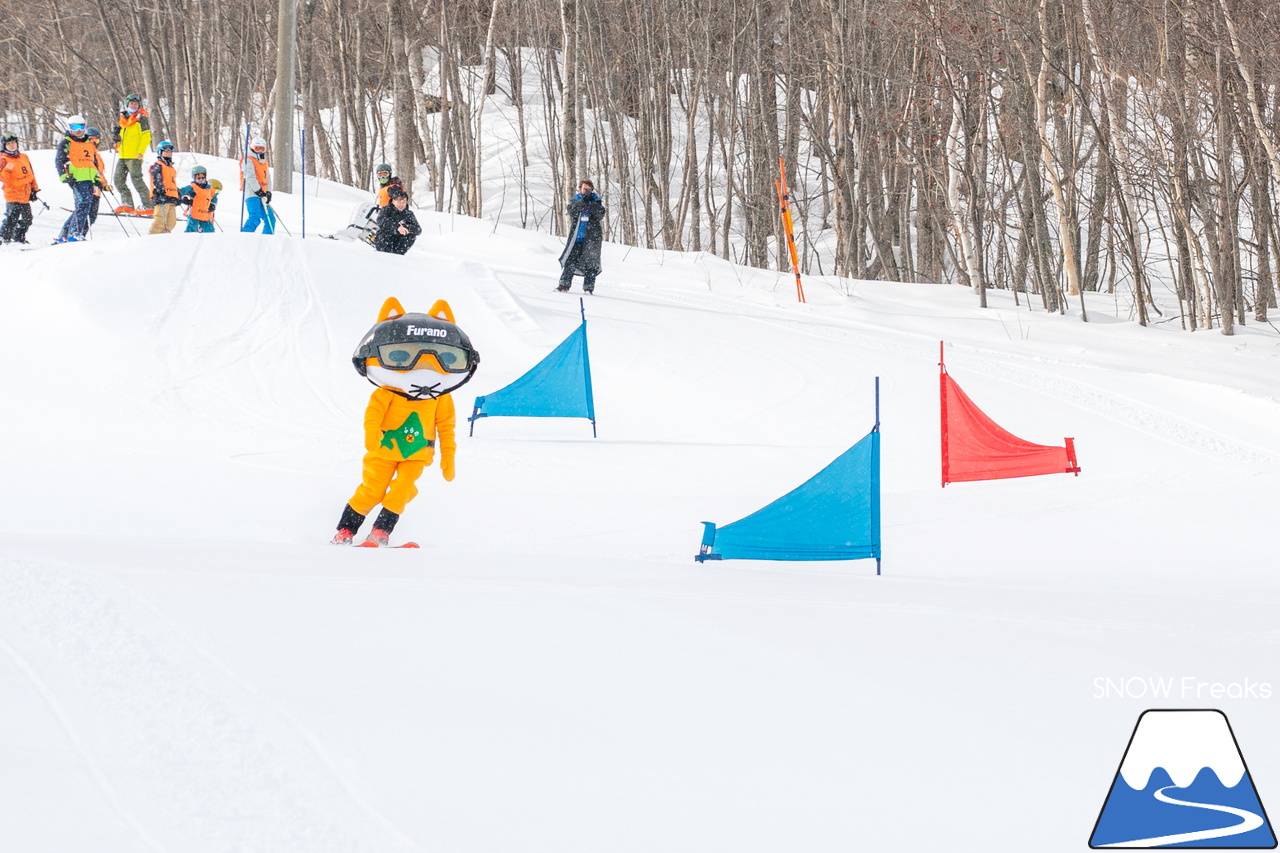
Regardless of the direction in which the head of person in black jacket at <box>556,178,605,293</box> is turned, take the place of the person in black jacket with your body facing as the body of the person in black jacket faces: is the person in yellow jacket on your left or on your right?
on your right

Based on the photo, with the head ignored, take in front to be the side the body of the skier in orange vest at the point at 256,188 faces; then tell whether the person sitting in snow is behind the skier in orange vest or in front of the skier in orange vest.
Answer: in front

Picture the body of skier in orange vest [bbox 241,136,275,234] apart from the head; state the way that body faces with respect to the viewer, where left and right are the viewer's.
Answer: facing the viewer and to the right of the viewer

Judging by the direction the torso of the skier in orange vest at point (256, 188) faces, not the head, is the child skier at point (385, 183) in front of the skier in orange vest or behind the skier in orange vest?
in front

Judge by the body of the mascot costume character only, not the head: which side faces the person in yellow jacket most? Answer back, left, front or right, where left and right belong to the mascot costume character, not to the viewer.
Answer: back

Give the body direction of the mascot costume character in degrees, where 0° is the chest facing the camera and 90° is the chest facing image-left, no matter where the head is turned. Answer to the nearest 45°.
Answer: approximately 0°

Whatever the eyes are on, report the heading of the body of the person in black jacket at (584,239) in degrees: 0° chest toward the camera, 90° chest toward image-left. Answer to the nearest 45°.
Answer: approximately 0°

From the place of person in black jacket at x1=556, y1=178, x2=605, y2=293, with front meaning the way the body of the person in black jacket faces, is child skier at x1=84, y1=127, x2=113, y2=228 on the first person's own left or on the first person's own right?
on the first person's own right

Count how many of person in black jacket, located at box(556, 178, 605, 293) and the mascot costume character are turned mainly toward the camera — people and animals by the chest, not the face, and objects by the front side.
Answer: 2

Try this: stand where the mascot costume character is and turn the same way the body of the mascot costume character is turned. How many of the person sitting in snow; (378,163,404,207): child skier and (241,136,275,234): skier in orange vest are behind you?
3
